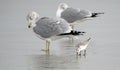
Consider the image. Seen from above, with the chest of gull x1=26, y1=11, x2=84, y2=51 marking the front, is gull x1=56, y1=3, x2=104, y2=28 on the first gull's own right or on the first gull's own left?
on the first gull's own right

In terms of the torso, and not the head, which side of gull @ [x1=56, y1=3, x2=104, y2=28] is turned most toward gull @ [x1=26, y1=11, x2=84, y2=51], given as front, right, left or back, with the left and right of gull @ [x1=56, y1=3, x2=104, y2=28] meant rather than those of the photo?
left

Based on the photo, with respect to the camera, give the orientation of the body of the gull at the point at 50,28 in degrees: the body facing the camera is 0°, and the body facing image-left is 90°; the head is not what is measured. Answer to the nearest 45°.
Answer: approximately 90°

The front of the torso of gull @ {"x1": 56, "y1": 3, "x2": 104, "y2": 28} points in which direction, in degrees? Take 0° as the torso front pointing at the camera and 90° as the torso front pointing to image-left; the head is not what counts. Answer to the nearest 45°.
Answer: approximately 90°

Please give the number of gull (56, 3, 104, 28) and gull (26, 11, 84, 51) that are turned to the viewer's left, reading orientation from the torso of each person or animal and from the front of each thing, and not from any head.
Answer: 2
